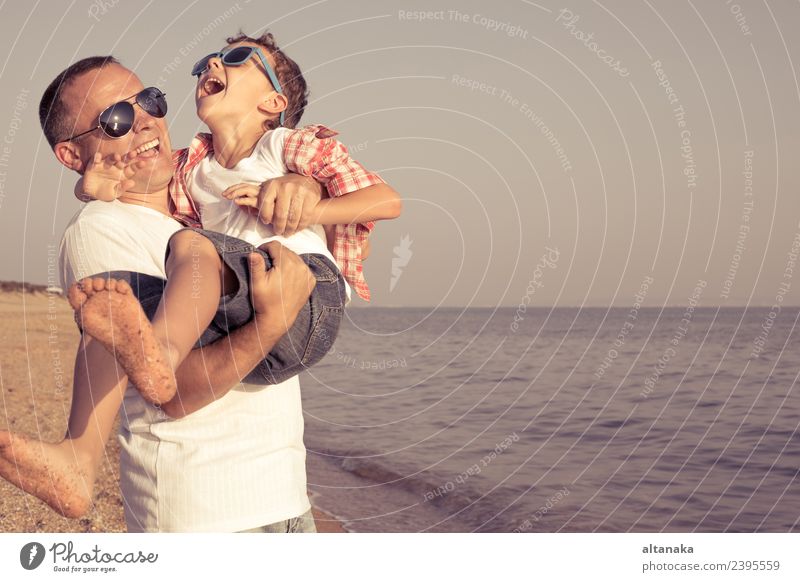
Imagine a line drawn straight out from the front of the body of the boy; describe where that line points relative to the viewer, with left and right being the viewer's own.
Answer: facing the viewer and to the left of the viewer

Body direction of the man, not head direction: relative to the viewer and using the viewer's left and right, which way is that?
facing the viewer and to the right of the viewer

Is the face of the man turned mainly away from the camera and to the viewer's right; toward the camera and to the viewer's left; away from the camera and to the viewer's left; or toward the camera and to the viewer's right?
toward the camera and to the viewer's right
